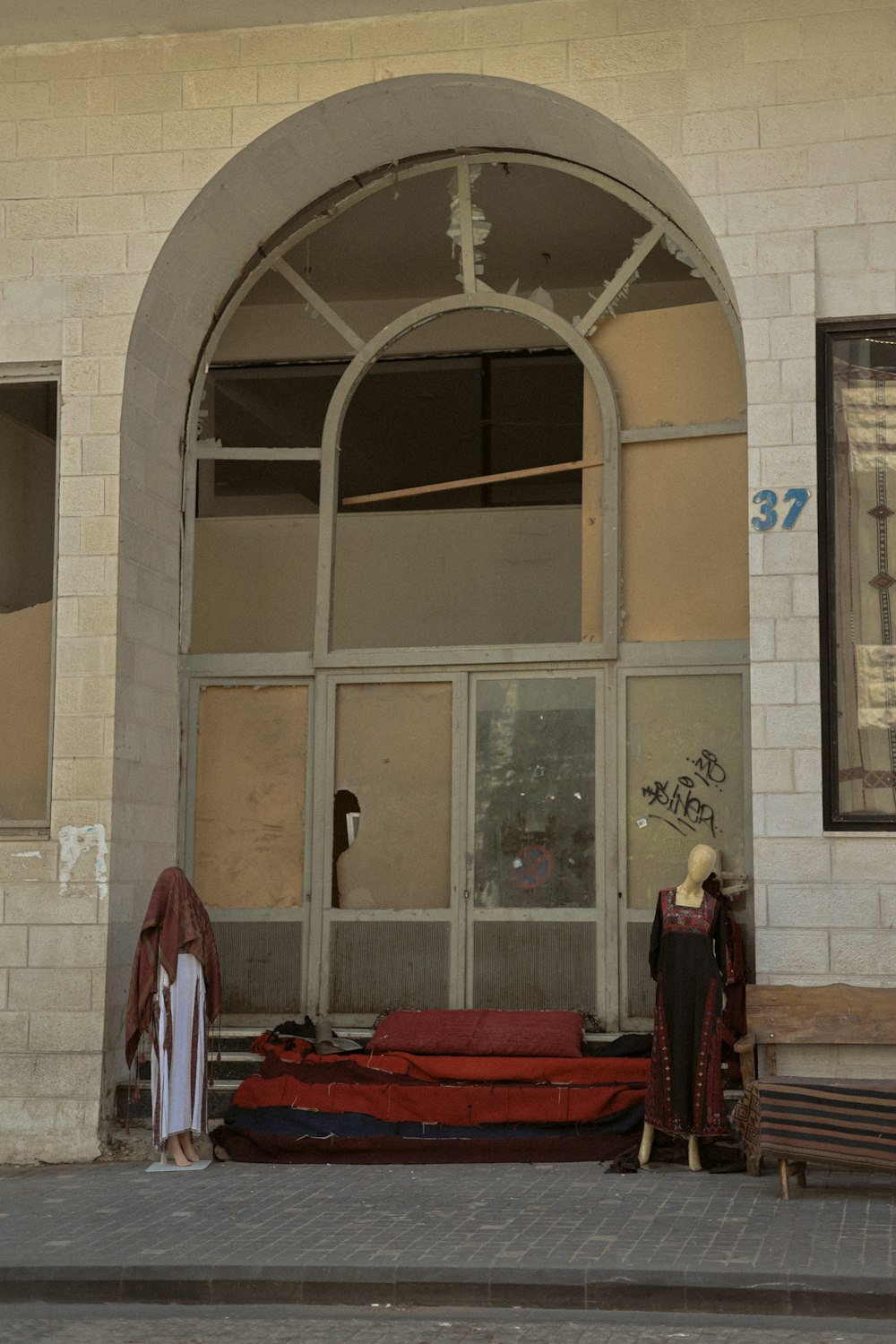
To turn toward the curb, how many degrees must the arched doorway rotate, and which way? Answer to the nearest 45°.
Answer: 0° — it already faces it

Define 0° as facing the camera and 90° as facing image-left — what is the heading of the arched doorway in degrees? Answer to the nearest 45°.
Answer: approximately 0°

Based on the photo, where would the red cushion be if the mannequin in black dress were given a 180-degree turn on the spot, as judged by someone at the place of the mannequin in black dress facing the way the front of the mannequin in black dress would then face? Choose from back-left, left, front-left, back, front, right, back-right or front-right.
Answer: front-left

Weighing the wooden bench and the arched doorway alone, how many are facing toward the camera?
2

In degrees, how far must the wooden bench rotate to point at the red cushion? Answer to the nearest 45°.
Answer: approximately 135° to its right

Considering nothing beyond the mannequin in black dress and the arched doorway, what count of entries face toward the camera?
2
